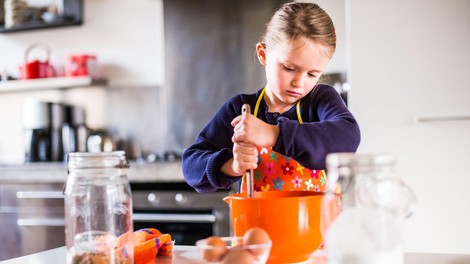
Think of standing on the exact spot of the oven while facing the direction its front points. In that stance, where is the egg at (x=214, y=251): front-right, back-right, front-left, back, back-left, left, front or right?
front

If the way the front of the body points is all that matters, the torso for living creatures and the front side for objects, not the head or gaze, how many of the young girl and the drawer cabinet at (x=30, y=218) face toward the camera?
2

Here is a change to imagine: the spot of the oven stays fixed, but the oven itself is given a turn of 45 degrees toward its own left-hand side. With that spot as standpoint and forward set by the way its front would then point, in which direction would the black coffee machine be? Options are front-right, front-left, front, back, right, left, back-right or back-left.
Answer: back

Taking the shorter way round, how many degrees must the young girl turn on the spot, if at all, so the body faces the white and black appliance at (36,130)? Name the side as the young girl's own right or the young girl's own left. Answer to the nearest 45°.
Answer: approximately 135° to the young girl's own right

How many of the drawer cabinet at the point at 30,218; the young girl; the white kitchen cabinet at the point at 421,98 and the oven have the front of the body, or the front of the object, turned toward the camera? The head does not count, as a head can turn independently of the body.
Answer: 4

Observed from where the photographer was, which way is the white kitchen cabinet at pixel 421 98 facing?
facing the viewer

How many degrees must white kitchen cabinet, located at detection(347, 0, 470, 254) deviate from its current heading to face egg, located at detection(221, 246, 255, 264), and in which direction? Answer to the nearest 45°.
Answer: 0° — it already faces it

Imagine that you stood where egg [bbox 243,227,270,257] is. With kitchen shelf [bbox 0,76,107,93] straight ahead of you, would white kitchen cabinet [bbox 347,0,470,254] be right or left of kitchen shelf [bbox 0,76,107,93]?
right

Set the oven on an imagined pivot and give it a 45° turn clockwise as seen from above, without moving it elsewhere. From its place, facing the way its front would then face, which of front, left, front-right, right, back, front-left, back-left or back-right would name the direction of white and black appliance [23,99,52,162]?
right

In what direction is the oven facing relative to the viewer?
toward the camera

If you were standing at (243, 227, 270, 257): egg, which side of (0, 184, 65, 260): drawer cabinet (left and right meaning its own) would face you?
front

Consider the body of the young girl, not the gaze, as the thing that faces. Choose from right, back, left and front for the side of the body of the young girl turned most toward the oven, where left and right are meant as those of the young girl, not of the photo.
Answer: back

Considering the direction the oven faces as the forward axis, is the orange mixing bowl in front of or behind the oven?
in front
